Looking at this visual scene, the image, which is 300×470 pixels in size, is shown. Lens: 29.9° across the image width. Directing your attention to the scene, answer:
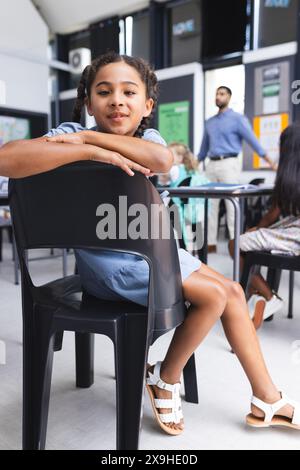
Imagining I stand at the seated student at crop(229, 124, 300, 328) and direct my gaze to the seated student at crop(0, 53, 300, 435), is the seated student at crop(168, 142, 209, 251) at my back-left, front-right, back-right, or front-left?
back-right

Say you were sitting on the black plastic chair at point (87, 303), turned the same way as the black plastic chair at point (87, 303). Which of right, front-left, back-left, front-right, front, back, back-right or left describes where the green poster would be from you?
front-left

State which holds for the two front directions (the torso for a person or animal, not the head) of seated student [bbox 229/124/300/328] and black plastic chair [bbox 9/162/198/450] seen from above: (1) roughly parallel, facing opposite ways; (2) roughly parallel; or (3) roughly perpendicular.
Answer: roughly perpendicular

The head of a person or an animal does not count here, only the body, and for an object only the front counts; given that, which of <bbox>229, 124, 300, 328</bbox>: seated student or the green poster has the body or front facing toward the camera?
the green poster

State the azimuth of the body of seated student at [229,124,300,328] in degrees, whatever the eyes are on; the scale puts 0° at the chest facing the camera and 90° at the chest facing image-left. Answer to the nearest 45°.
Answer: approximately 135°

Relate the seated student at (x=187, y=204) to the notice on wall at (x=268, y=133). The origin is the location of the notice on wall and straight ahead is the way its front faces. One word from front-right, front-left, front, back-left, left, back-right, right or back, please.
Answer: front

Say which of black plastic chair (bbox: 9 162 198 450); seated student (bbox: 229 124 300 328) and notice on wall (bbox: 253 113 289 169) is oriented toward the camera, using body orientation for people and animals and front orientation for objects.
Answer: the notice on wall

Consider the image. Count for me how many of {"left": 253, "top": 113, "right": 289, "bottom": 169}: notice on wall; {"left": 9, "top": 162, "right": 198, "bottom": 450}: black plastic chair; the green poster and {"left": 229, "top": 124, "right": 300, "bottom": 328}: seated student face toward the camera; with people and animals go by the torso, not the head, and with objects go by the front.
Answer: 2

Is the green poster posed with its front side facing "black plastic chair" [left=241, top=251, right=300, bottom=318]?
yes

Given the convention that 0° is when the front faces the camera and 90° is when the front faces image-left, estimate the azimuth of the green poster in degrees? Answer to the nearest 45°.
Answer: approximately 0°

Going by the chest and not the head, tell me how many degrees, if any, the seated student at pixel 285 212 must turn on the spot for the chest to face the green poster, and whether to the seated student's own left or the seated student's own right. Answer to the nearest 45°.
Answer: approximately 45° to the seated student's own right

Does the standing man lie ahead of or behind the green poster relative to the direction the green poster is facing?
ahead

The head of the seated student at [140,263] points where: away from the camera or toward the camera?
toward the camera

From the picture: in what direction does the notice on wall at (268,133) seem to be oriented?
toward the camera

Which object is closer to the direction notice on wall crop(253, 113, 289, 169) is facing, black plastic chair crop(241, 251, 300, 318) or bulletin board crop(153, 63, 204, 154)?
the black plastic chair

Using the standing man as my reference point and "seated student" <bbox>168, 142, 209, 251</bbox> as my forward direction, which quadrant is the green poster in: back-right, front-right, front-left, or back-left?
back-right

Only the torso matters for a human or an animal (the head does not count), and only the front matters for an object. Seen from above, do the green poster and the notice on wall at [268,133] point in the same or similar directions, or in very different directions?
same or similar directions

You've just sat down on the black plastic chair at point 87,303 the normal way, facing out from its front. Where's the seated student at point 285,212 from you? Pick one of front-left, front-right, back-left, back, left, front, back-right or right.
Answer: front

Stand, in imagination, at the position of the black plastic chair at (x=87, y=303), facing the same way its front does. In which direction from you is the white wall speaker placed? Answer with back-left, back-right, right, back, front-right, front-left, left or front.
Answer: front-left
